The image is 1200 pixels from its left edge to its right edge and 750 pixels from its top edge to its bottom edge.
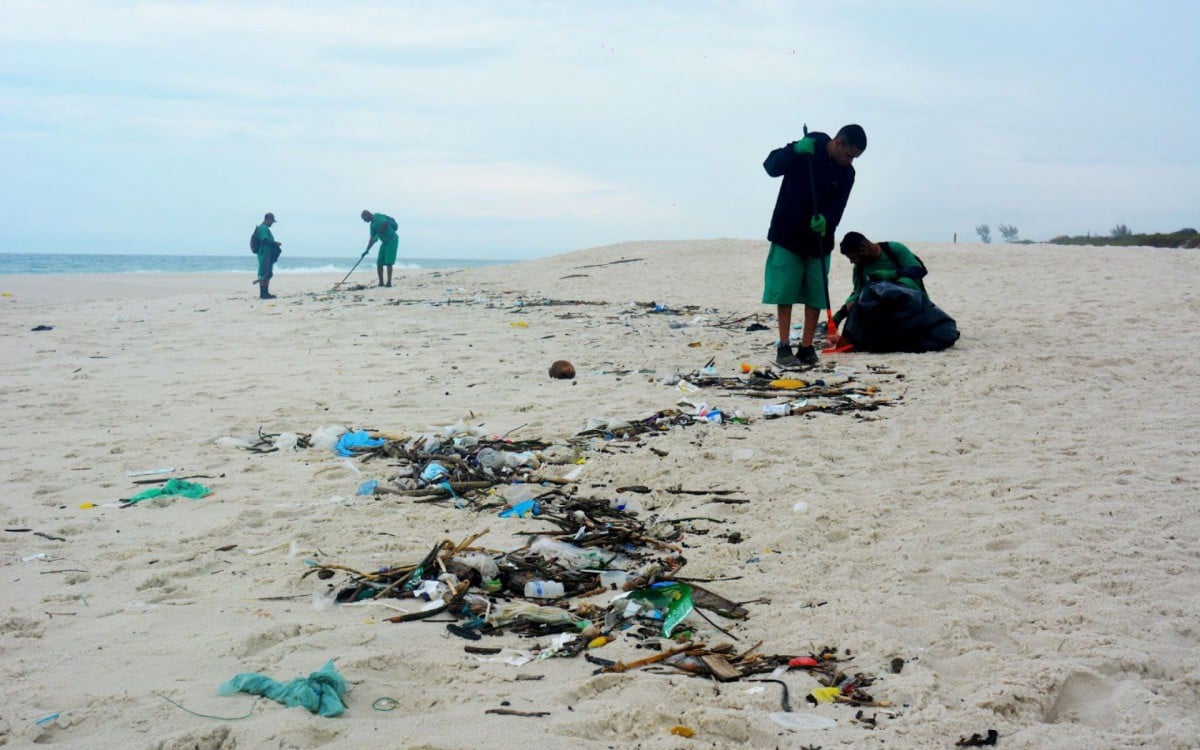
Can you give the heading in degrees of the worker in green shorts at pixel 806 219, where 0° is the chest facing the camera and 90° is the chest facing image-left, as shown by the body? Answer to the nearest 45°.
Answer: approximately 315°

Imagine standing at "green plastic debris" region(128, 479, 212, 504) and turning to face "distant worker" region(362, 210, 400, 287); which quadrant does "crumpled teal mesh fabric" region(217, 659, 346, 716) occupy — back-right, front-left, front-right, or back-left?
back-right

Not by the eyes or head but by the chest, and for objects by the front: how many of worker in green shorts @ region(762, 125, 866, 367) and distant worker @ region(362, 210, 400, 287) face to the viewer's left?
1

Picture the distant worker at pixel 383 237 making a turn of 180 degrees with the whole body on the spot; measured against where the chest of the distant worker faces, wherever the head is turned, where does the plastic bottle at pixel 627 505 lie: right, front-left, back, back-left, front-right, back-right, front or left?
right

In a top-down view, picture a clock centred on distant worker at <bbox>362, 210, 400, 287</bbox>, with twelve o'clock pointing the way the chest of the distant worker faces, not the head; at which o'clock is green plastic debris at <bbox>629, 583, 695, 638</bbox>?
The green plastic debris is roughly at 9 o'clock from the distant worker.

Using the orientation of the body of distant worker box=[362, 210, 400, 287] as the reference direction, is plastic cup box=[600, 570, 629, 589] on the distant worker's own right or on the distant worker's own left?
on the distant worker's own left

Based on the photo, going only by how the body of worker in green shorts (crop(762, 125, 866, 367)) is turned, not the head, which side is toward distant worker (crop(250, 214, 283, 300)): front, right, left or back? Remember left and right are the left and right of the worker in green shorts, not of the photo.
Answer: back

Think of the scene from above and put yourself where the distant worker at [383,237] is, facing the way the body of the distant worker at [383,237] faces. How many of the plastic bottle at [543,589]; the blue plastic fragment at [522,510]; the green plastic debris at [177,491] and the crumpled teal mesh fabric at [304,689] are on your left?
4

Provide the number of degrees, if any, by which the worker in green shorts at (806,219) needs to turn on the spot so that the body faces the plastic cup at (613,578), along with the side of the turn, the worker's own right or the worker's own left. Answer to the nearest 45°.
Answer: approximately 45° to the worker's own right

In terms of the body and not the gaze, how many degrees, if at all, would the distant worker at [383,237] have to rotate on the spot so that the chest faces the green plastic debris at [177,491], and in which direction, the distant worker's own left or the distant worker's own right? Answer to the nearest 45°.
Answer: approximately 90° to the distant worker's own left

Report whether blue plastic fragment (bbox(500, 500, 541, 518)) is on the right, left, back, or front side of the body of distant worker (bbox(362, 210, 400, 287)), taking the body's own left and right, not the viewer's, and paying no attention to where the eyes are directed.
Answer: left

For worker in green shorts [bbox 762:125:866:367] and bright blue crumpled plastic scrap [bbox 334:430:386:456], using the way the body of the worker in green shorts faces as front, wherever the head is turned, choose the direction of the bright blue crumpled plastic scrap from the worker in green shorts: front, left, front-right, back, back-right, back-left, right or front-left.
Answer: right

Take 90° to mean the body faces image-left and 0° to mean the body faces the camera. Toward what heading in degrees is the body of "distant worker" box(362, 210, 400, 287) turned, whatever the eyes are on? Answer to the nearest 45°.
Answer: approximately 90°

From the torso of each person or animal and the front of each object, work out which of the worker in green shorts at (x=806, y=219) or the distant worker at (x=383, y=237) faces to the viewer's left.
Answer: the distant worker
